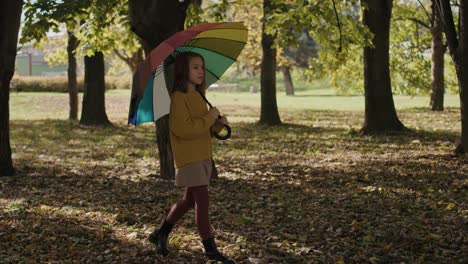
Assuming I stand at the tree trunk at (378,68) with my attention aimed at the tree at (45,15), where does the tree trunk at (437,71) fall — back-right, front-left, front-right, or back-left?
back-right

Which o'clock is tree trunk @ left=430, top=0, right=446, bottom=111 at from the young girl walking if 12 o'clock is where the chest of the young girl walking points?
The tree trunk is roughly at 10 o'clock from the young girl walking.

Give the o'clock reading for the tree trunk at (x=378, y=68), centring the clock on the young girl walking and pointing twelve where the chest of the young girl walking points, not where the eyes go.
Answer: The tree trunk is roughly at 10 o'clock from the young girl walking.

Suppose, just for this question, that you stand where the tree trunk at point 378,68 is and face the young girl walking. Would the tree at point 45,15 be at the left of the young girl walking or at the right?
right

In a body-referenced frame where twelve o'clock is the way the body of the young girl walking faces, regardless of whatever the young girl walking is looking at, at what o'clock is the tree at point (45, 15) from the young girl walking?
The tree is roughly at 8 o'clock from the young girl walking.

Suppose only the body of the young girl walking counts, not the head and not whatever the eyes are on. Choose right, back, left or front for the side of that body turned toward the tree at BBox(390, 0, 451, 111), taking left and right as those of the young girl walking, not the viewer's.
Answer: left

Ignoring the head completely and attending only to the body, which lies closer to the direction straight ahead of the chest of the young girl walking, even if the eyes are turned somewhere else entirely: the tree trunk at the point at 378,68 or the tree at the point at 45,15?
the tree trunk

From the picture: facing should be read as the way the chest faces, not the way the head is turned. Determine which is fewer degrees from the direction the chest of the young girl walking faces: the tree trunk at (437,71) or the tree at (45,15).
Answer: the tree trunk

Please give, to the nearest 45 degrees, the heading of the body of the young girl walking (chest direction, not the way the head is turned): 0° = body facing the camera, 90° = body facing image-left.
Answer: approximately 270°
